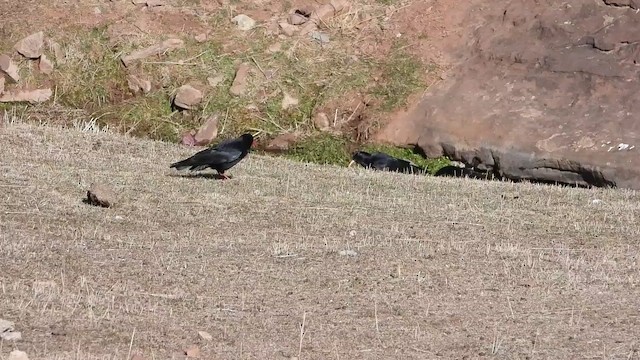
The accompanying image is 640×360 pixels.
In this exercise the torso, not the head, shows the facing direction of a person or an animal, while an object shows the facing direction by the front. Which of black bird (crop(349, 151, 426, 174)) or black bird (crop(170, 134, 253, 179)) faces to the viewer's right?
black bird (crop(170, 134, 253, 179))

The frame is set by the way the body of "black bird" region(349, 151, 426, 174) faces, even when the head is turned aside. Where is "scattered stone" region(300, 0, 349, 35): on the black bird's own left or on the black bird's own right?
on the black bird's own right

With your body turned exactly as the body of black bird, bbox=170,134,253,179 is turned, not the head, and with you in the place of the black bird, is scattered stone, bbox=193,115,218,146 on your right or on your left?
on your left

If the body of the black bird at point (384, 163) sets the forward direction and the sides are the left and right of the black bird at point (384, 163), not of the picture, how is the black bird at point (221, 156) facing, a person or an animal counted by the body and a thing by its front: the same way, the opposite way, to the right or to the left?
the opposite way

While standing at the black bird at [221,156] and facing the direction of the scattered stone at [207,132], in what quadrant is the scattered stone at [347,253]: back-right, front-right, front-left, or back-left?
back-right

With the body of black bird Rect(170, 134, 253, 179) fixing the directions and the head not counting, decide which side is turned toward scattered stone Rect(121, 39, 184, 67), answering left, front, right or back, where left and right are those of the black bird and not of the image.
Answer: left

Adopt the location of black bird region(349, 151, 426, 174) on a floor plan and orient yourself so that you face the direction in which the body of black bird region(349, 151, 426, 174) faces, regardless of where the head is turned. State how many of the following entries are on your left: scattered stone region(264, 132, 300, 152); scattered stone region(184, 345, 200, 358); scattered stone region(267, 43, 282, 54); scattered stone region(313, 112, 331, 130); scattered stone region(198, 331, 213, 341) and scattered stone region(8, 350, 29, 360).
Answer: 3

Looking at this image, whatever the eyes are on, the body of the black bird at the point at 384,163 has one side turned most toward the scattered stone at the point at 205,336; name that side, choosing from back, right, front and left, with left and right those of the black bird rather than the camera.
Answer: left

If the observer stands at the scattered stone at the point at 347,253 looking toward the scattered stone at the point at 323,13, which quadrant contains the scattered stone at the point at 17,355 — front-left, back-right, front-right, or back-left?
back-left

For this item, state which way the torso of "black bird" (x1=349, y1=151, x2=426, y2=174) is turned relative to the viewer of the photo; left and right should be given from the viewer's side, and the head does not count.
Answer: facing to the left of the viewer

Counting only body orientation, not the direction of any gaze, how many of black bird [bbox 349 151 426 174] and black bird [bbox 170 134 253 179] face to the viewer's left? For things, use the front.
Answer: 1

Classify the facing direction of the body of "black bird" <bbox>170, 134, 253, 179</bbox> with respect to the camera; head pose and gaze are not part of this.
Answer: to the viewer's right

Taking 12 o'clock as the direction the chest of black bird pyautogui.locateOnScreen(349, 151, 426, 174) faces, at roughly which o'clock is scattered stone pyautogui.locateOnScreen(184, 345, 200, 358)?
The scattered stone is roughly at 9 o'clock from the black bird.

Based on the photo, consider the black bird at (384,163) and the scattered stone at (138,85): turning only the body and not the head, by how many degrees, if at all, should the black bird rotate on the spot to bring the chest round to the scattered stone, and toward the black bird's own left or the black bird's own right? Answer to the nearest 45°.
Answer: approximately 45° to the black bird's own right

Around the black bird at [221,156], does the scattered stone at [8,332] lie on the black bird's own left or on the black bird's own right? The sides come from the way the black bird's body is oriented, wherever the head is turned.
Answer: on the black bird's own right
